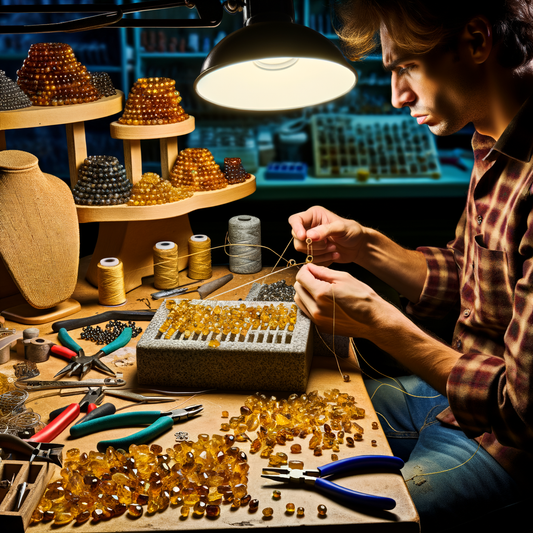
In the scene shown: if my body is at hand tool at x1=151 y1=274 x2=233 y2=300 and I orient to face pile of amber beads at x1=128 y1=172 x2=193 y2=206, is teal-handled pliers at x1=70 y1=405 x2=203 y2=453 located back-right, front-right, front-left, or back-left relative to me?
back-left

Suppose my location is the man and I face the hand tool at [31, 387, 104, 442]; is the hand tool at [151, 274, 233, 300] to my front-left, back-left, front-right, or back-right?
front-right

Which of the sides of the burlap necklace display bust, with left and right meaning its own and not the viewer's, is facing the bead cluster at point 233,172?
left

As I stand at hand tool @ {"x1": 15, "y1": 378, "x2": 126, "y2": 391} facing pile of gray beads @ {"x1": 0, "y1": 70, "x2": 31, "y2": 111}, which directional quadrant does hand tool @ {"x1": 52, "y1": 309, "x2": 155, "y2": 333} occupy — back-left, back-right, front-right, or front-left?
front-right

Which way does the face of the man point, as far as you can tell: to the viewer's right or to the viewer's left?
to the viewer's left

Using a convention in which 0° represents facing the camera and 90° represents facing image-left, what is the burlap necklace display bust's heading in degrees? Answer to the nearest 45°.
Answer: approximately 315°

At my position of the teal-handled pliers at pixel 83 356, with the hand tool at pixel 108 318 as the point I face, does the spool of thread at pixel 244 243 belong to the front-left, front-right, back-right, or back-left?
front-right
